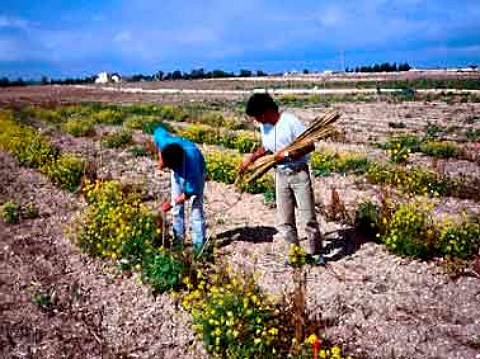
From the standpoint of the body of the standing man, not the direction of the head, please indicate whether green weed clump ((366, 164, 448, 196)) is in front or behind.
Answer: behind

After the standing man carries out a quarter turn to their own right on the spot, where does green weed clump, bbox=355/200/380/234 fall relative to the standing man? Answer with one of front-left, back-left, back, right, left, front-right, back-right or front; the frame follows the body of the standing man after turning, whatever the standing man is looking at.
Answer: right

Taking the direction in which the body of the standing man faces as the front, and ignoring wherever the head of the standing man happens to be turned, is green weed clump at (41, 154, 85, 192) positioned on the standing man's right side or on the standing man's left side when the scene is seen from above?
on the standing man's right side

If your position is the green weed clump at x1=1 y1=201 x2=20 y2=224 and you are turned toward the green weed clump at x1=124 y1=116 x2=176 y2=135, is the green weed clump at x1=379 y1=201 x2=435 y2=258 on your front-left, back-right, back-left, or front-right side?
back-right

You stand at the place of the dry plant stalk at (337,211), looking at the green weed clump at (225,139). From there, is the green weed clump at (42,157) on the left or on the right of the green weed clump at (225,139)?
left

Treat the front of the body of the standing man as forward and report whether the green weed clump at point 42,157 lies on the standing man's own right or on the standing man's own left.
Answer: on the standing man's own right

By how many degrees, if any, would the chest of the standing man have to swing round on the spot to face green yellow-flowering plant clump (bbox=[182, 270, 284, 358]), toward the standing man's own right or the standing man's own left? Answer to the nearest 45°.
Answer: approximately 45° to the standing man's own left

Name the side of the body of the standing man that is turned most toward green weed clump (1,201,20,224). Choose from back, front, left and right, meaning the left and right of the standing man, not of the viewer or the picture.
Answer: right

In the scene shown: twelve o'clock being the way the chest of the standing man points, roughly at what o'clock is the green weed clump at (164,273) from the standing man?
The green weed clump is roughly at 1 o'clock from the standing man.

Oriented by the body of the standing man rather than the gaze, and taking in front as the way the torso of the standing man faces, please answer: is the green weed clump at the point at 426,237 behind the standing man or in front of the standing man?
behind

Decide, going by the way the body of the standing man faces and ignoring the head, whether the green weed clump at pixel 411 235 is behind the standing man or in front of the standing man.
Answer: behind

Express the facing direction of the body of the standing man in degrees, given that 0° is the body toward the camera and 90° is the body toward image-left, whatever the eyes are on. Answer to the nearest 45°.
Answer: approximately 45°

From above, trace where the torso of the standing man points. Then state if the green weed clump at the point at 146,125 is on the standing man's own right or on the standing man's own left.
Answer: on the standing man's own right

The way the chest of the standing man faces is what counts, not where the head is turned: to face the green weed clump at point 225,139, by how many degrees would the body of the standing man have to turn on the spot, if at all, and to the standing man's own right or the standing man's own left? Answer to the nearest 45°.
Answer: approximately 135° to the standing man's own right
